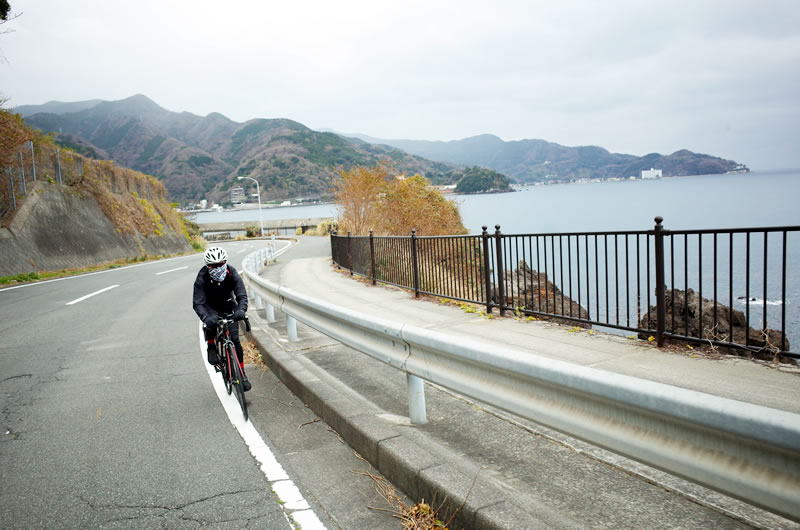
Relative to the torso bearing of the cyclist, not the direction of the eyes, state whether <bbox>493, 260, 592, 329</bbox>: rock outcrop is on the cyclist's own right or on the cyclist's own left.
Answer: on the cyclist's own left

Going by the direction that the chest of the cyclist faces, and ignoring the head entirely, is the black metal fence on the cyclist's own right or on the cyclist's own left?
on the cyclist's own left

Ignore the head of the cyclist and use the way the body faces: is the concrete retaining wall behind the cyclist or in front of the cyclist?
behind

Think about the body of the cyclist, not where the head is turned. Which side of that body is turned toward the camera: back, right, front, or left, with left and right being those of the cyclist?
front

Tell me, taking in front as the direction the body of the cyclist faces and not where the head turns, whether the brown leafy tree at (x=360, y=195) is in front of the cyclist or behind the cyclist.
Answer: behind

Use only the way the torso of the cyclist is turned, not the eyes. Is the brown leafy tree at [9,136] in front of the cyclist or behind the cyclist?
behind
